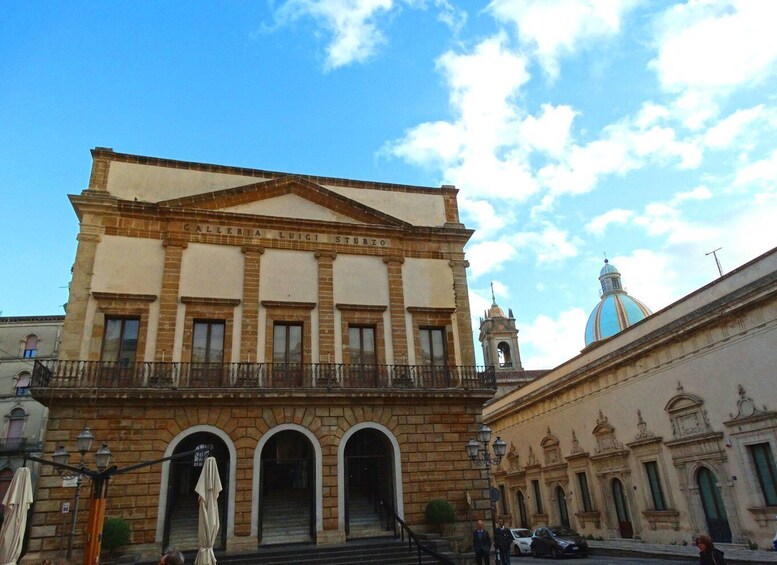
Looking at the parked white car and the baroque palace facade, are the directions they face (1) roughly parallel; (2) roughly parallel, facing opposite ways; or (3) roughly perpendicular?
roughly perpendicular

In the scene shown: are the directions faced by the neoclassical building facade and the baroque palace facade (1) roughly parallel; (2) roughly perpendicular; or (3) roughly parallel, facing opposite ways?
roughly perpendicular

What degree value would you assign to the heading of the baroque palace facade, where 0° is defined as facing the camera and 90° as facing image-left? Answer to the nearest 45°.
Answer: approximately 45°

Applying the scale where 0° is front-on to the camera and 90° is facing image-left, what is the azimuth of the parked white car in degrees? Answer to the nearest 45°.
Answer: approximately 315°

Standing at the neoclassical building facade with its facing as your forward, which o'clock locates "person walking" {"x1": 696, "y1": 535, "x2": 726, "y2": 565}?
The person walking is roughly at 11 o'clock from the neoclassical building facade.

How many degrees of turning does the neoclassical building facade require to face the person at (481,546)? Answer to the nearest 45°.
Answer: approximately 45° to its left

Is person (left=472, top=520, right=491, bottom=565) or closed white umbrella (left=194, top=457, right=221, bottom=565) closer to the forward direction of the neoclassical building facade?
the closed white umbrella

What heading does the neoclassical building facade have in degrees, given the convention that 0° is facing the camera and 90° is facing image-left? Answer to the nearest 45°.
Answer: approximately 0°

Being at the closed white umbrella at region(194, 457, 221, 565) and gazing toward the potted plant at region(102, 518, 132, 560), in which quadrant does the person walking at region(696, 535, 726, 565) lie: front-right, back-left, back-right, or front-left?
back-right
